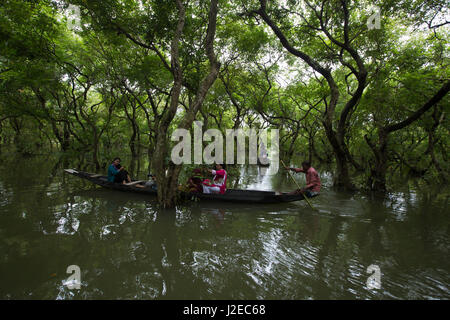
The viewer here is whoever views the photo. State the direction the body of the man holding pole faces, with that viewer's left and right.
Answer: facing to the left of the viewer

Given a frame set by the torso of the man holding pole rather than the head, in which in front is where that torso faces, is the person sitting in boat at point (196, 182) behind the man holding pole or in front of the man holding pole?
in front

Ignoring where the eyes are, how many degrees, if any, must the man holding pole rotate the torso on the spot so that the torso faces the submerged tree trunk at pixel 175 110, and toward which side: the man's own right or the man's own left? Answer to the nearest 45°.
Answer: approximately 45° to the man's own left

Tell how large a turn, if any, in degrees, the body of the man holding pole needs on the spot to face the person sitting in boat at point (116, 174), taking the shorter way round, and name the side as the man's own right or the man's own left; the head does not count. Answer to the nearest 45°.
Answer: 0° — they already face them
